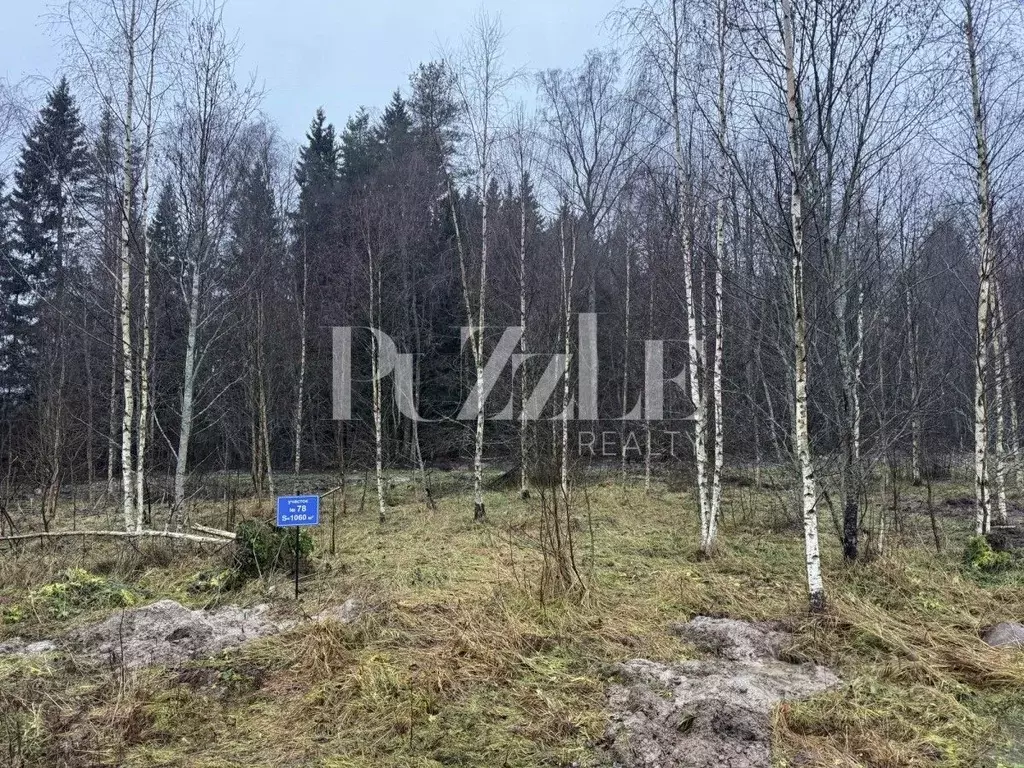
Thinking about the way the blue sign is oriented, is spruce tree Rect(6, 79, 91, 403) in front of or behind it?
behind

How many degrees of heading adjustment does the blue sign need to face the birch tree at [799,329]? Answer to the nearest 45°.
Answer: approximately 45° to its left

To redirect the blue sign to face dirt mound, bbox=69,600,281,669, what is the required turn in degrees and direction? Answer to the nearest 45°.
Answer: approximately 45° to its right

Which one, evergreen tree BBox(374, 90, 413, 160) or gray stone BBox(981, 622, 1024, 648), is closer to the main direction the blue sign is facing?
the gray stone

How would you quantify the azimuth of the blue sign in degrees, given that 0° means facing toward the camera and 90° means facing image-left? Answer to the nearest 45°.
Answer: approximately 0°

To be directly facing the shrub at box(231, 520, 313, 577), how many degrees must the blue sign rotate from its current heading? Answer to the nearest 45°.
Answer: approximately 180°

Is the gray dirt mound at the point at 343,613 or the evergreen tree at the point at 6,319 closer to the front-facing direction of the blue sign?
the gray dirt mound

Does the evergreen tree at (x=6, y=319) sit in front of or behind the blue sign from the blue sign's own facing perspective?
behind

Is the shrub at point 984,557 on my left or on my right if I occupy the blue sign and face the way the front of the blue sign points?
on my left

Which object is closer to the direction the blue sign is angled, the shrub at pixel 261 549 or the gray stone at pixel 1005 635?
the gray stone
